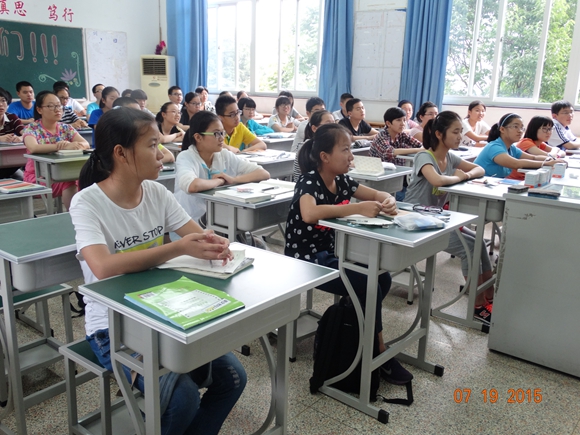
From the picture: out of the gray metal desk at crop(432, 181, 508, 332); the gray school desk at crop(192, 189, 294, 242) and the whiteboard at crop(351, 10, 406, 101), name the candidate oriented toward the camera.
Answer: the whiteboard

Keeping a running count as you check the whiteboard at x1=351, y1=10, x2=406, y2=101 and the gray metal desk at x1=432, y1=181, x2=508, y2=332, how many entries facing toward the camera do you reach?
1

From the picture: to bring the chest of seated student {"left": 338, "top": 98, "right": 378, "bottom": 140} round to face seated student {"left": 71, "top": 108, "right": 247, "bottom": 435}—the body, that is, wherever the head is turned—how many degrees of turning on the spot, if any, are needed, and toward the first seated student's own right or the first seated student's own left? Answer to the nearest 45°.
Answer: approximately 45° to the first seated student's own right

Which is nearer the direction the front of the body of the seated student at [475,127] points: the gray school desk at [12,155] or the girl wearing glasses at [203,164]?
the girl wearing glasses

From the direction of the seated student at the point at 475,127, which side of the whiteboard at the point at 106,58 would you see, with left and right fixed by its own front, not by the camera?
front

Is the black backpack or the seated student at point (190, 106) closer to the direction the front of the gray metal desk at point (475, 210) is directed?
the seated student

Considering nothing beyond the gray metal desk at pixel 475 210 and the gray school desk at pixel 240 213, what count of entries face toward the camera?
0

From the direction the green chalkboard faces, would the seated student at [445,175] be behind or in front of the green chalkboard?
in front

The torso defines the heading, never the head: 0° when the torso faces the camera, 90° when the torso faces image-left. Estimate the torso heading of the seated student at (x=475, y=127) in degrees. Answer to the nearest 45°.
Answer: approximately 315°

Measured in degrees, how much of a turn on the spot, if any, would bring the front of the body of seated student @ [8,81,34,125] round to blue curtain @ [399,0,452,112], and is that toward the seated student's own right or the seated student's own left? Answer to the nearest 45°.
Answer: approximately 45° to the seated student's own left

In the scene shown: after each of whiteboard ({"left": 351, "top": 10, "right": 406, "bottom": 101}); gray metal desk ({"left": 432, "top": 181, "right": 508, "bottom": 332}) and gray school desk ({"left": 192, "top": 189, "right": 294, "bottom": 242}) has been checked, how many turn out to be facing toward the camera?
1

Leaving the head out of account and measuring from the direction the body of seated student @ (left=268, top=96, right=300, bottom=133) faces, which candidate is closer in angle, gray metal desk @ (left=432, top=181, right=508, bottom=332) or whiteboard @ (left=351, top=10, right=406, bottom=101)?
the gray metal desk
